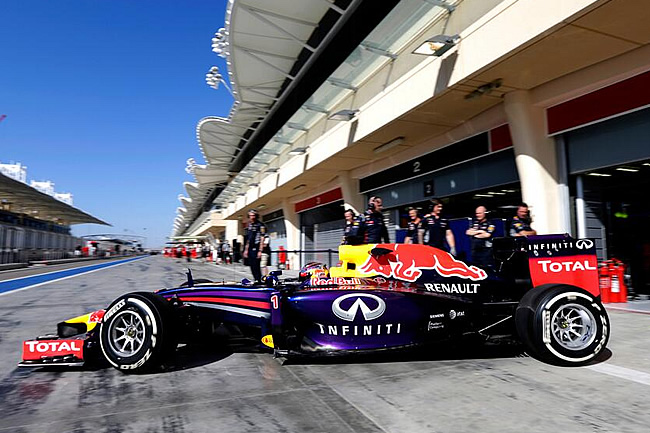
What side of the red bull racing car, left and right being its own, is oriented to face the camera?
left

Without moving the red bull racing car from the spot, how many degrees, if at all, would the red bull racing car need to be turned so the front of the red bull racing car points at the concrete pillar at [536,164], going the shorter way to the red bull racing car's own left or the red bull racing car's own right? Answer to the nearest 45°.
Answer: approximately 135° to the red bull racing car's own right

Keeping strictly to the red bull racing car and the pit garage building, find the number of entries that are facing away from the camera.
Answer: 0

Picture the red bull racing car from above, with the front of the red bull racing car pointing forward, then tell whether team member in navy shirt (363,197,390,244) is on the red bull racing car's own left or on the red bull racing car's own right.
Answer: on the red bull racing car's own right

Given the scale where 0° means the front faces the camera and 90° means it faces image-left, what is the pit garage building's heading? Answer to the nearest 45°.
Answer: approximately 45°

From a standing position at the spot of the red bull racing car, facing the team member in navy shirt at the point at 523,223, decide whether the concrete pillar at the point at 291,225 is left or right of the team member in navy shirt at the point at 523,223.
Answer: left

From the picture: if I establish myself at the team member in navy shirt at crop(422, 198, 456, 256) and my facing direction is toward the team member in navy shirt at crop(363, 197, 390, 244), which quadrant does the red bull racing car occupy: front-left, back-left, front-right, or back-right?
front-left

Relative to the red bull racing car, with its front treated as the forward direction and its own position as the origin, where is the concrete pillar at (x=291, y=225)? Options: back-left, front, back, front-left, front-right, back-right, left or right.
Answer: right

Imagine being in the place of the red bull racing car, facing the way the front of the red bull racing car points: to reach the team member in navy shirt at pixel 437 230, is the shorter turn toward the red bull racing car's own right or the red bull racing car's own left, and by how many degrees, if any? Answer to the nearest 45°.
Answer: approximately 135° to the red bull racing car's own right

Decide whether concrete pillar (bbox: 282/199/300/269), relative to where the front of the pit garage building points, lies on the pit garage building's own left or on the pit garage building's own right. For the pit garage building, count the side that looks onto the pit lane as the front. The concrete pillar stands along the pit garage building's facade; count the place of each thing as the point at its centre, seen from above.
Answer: on the pit garage building's own right

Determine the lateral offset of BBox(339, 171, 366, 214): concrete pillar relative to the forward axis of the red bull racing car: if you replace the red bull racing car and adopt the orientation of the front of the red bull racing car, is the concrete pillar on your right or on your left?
on your right

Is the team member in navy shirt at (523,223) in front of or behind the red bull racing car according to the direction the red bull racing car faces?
behind
